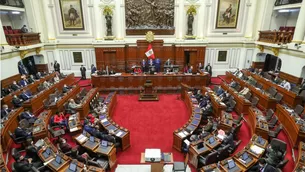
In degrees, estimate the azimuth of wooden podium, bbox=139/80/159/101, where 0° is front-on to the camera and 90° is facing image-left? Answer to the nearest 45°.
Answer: approximately 0°

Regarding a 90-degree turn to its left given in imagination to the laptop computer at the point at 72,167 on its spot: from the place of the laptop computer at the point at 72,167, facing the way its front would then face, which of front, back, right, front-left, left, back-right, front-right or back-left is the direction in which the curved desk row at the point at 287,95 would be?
front-left

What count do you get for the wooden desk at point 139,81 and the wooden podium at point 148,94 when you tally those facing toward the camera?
2

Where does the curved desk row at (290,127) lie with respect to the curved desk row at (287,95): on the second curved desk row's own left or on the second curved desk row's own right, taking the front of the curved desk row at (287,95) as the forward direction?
on the second curved desk row's own left

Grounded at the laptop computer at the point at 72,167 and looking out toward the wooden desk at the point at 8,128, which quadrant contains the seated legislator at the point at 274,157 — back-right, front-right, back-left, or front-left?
back-right

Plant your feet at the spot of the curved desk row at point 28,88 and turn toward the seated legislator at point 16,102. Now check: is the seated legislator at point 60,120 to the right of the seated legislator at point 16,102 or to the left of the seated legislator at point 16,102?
left

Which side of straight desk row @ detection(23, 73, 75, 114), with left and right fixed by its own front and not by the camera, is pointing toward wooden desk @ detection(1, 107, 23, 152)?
right

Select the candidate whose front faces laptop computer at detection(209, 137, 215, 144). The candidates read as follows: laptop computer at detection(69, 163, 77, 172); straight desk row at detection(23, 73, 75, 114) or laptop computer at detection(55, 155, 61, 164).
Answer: the straight desk row

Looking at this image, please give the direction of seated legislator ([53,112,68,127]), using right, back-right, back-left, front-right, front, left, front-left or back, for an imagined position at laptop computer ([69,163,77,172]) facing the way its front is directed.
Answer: back-right

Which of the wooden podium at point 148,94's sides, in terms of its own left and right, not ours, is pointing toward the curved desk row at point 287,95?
left

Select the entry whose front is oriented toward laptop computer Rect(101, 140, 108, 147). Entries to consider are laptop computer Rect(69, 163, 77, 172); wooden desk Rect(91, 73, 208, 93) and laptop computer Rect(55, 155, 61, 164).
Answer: the wooden desk

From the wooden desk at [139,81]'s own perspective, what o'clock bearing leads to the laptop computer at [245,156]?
The laptop computer is roughly at 11 o'clock from the wooden desk.

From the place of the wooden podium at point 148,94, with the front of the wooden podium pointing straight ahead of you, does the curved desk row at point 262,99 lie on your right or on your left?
on your left

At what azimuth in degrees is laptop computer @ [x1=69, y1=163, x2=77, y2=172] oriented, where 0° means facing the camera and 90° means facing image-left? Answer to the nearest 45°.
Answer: approximately 45°

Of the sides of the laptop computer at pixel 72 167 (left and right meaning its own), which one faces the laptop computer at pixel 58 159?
right

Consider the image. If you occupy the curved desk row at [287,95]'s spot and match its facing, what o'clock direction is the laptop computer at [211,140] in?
The laptop computer is roughly at 11 o'clock from the curved desk row.
